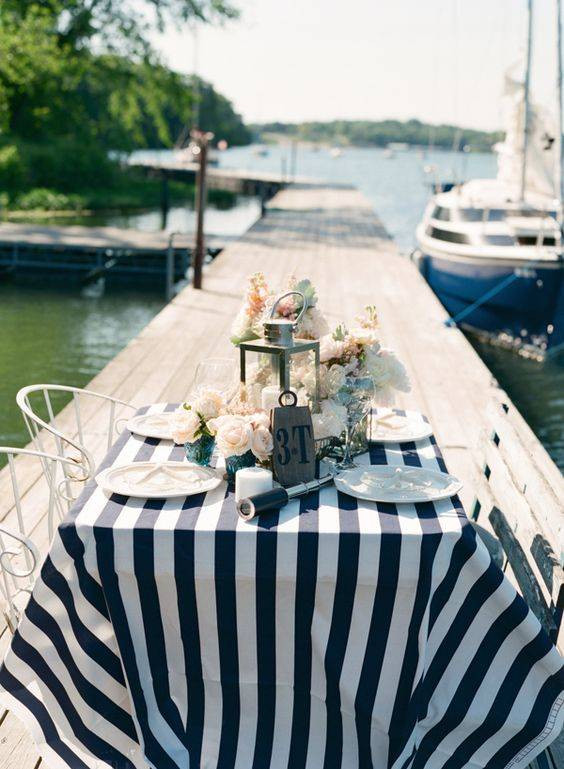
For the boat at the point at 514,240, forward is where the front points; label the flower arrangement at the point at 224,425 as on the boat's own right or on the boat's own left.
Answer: on the boat's own right

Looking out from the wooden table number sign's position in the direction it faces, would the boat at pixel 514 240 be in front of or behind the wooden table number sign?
behind

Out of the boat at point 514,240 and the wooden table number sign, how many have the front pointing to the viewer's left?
0

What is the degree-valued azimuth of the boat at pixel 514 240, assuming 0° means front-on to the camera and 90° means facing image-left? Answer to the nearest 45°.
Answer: approximately 315°

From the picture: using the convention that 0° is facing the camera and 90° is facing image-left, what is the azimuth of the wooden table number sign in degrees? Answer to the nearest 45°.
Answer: approximately 0°

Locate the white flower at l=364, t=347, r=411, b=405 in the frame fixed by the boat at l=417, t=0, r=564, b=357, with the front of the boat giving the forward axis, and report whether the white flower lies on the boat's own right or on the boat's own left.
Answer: on the boat's own right

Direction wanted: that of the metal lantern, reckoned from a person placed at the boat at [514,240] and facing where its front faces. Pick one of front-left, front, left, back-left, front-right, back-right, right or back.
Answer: front-right

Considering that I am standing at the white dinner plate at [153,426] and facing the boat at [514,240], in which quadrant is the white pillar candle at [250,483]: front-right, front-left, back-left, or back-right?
back-right

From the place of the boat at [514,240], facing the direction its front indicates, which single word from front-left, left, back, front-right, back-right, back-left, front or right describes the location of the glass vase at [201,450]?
front-right

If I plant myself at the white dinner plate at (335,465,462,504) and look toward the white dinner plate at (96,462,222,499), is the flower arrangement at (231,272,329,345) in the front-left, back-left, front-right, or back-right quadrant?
front-right
